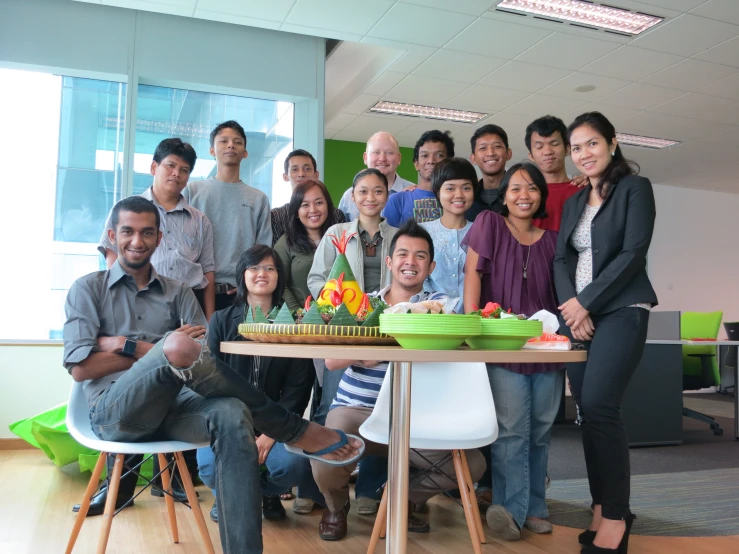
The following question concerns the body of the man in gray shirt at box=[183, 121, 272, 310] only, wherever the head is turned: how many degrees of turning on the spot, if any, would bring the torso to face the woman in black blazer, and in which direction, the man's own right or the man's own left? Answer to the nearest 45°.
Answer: approximately 45° to the man's own left

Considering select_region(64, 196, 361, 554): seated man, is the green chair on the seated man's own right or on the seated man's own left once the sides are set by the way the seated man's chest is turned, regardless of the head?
on the seated man's own left

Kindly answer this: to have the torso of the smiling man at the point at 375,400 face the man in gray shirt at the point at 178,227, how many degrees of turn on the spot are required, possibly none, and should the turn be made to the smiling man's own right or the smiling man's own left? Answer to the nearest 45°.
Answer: approximately 135° to the smiling man's own right

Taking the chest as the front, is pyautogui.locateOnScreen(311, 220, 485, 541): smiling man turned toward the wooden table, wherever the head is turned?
yes

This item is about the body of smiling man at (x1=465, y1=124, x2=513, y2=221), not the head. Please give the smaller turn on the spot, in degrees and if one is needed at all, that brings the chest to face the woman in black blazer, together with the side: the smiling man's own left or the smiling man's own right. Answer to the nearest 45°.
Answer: approximately 45° to the smiling man's own left

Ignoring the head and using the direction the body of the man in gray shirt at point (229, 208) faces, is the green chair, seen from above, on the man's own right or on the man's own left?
on the man's own left
